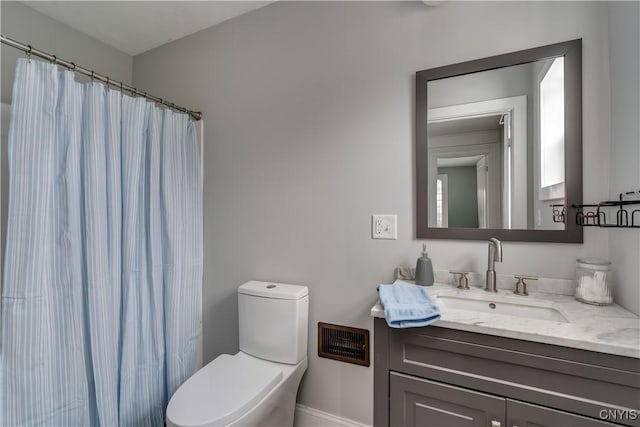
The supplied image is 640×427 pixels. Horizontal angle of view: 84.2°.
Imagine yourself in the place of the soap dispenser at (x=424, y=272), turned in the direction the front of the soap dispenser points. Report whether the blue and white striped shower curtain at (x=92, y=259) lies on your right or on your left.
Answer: on your right

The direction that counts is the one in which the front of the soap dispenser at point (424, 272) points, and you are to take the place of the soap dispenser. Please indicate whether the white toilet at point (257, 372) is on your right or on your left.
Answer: on your right

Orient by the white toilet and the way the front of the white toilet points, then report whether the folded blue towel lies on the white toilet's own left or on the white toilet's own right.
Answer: on the white toilet's own left

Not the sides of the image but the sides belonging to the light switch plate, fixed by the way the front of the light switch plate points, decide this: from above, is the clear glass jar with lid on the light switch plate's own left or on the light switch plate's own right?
on the light switch plate's own left

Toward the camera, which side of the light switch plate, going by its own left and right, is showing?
front

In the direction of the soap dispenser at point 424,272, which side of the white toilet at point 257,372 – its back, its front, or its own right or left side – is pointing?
left

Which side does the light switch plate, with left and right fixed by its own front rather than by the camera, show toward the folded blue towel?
front

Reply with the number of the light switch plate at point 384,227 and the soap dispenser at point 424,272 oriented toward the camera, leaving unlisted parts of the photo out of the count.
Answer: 2

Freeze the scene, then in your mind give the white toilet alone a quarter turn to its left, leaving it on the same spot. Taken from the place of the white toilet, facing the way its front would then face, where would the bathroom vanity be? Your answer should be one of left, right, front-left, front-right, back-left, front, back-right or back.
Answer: front

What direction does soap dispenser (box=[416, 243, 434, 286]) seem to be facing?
toward the camera

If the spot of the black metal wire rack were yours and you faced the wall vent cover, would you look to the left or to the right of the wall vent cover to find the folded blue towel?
left

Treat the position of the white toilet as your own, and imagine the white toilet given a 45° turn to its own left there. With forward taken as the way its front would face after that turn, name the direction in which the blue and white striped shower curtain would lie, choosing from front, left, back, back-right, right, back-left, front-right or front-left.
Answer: right
